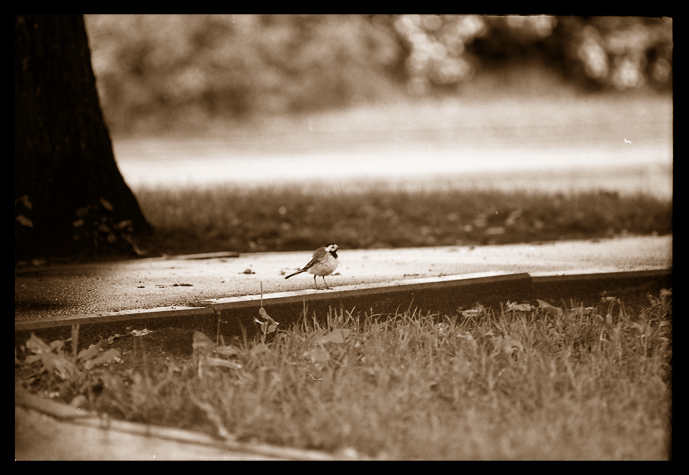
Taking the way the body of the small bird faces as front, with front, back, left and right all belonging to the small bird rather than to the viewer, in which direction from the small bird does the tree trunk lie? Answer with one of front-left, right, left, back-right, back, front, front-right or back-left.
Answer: back

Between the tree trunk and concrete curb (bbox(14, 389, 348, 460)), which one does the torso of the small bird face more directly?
the concrete curb

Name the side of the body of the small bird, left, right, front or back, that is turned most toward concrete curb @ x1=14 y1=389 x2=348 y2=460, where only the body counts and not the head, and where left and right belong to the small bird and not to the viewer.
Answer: right

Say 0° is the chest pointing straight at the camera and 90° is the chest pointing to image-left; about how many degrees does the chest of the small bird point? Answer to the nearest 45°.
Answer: approximately 315°
